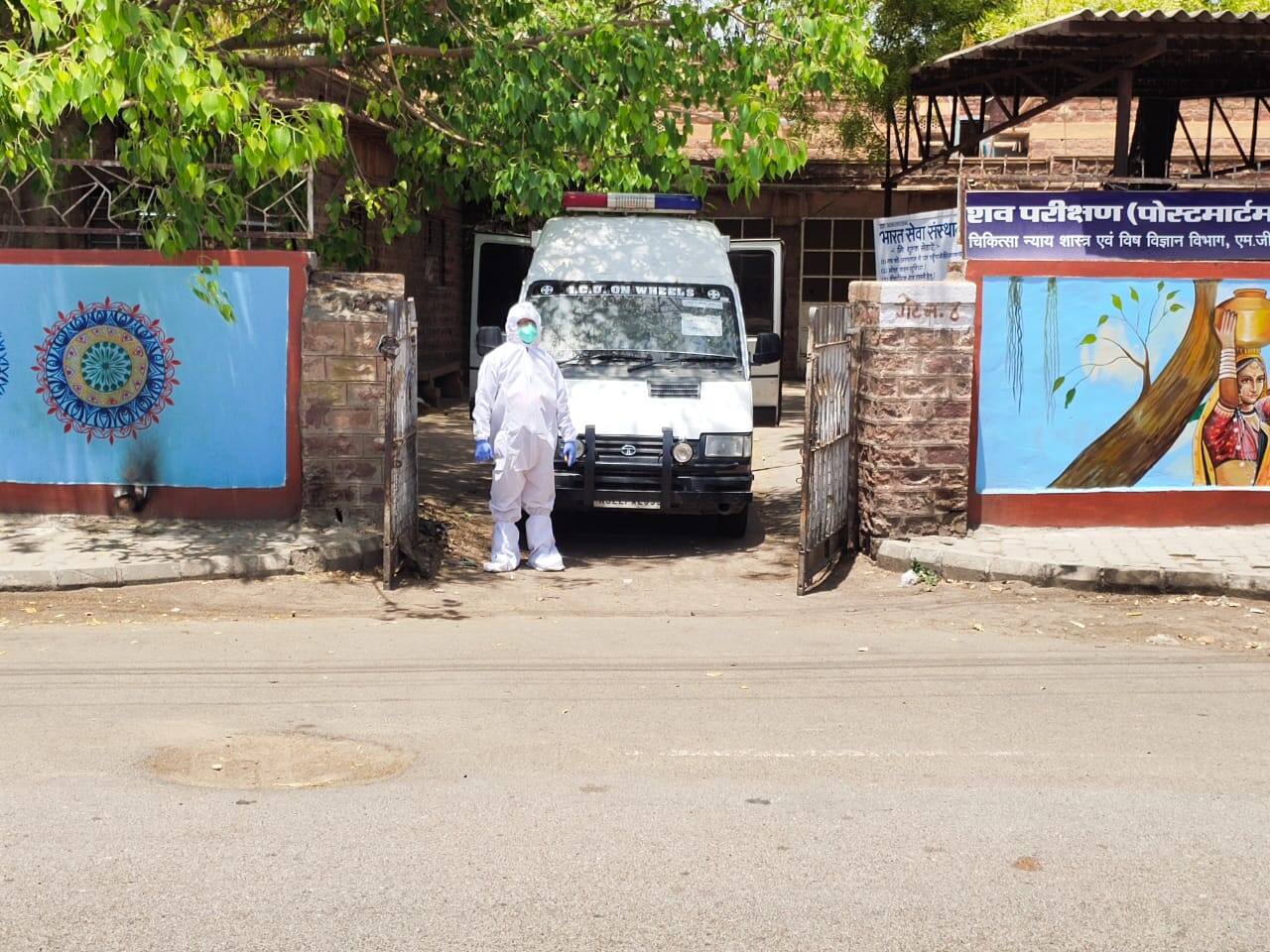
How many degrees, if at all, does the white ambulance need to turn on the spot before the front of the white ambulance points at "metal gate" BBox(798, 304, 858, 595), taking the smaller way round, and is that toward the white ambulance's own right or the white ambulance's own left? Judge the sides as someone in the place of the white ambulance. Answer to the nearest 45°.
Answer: approximately 45° to the white ambulance's own left

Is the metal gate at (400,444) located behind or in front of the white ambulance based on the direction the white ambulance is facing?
in front

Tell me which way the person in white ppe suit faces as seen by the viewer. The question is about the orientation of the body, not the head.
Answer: toward the camera

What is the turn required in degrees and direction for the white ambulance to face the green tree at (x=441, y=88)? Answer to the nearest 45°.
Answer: approximately 45° to its right

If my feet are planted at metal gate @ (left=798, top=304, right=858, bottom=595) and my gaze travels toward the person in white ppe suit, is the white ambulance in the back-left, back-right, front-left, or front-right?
front-right

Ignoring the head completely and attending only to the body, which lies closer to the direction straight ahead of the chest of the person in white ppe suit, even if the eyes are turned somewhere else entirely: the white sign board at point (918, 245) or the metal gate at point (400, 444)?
the metal gate

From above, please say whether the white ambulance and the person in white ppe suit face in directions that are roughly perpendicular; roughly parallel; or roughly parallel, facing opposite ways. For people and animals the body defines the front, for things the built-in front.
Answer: roughly parallel

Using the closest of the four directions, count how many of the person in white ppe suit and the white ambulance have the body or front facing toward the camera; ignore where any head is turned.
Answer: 2

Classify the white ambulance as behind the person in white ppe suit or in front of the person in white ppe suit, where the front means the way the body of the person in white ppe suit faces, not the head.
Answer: behind

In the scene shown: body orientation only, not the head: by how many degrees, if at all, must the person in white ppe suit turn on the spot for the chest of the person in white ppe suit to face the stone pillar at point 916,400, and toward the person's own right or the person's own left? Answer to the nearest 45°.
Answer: approximately 90° to the person's own left

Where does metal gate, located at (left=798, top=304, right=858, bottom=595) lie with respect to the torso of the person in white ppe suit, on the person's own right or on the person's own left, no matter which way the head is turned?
on the person's own left
